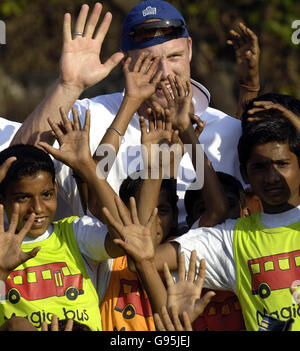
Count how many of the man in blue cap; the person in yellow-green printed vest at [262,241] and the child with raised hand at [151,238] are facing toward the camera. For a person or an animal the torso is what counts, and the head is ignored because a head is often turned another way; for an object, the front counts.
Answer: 3

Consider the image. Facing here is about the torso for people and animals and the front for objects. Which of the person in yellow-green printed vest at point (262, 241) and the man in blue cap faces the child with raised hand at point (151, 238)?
the man in blue cap

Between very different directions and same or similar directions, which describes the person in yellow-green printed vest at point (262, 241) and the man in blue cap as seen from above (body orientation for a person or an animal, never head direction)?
same or similar directions

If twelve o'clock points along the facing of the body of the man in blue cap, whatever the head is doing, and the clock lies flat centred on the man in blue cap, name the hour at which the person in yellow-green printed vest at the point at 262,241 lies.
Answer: The person in yellow-green printed vest is roughly at 11 o'clock from the man in blue cap.

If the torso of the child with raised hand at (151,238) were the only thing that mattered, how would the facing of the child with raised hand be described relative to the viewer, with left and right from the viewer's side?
facing the viewer

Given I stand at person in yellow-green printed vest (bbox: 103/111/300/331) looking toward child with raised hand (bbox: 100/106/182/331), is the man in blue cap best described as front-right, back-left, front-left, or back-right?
front-right

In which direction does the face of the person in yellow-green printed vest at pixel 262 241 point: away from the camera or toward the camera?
toward the camera

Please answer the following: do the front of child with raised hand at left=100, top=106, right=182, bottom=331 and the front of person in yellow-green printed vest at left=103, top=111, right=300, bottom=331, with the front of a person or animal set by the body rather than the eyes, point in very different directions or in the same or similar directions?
same or similar directions

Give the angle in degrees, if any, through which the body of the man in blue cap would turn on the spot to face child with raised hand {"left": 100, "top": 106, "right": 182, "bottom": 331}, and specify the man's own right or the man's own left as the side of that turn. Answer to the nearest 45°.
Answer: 0° — they already face them

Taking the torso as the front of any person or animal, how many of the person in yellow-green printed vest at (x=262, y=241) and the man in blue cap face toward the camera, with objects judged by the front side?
2

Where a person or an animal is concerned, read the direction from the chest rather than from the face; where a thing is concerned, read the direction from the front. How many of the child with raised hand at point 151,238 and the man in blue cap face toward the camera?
2

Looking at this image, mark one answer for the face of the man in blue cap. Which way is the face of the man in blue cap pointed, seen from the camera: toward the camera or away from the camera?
toward the camera

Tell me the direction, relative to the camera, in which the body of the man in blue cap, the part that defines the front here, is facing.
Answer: toward the camera

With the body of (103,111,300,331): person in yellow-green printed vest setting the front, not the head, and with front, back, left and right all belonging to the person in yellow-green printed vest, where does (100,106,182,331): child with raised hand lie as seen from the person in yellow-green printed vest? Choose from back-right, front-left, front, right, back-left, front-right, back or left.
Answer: right
